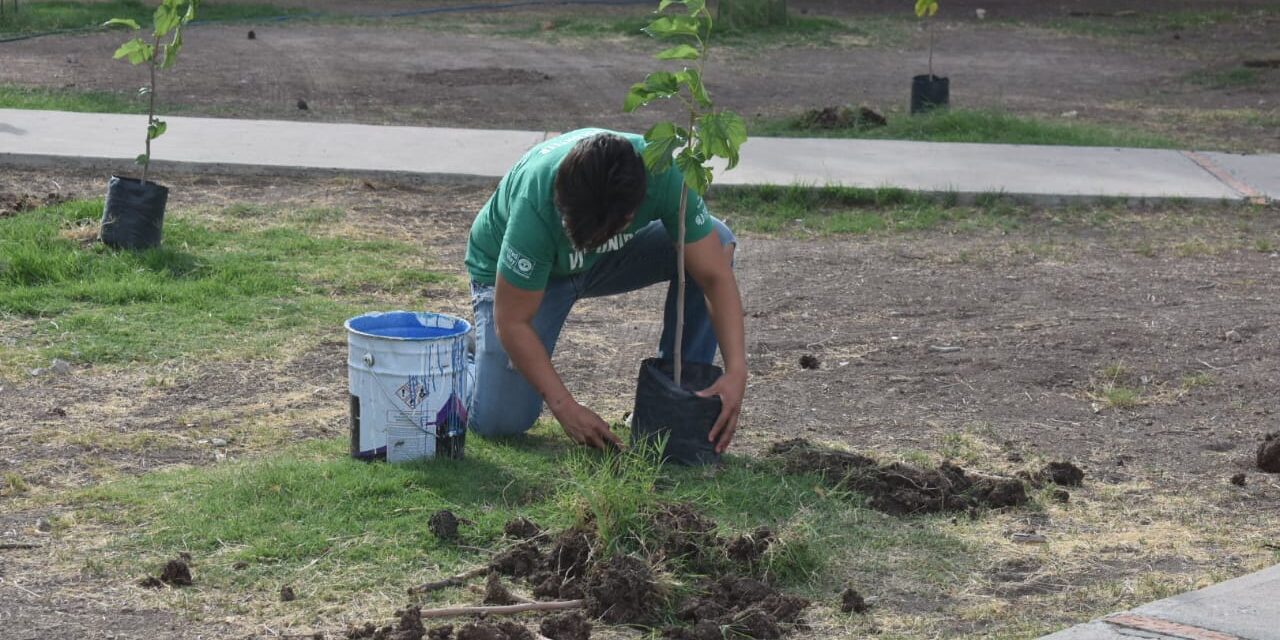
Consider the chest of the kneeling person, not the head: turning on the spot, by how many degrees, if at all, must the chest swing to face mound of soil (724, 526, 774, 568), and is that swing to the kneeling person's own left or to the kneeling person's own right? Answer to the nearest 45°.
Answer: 0° — they already face it

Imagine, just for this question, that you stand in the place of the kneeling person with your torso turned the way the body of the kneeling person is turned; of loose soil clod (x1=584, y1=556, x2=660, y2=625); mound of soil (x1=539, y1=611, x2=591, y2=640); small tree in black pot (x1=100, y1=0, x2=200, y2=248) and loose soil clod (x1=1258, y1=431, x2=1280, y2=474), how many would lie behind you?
1

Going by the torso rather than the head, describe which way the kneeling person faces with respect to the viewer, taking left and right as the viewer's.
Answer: facing the viewer and to the right of the viewer

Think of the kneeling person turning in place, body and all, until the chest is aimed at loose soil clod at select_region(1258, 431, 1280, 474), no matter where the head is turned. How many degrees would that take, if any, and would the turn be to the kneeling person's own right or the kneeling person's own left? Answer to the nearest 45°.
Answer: approximately 45° to the kneeling person's own left

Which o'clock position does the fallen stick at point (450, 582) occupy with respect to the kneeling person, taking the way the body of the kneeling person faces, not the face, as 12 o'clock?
The fallen stick is roughly at 2 o'clock from the kneeling person.

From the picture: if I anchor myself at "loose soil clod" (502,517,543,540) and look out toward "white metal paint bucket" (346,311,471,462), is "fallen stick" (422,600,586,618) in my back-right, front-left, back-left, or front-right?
back-left

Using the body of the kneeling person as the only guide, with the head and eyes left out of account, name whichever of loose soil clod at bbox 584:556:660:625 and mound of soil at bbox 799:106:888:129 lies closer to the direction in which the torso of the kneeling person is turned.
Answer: the loose soil clod

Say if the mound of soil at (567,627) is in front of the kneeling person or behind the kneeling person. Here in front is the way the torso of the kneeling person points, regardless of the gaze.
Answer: in front

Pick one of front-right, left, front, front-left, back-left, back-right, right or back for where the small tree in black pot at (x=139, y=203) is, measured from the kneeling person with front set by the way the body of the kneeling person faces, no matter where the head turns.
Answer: back

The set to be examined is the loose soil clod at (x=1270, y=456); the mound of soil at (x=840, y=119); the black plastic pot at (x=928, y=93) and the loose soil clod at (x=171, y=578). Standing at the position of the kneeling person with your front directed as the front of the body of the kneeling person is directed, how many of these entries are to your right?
1

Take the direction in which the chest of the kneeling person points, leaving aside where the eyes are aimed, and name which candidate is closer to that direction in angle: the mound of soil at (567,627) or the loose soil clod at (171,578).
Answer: the mound of soil

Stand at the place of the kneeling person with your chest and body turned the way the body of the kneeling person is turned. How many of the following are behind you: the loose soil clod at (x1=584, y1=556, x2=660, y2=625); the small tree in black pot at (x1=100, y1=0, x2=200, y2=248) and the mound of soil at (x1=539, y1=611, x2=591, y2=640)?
1

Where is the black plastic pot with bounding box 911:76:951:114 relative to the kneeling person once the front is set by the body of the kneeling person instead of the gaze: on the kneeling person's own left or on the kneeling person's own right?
on the kneeling person's own left

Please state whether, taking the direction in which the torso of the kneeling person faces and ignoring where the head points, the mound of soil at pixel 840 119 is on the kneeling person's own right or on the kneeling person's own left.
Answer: on the kneeling person's own left

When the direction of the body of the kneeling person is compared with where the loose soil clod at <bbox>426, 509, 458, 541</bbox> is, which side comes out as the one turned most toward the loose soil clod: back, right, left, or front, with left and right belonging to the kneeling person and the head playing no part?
right
